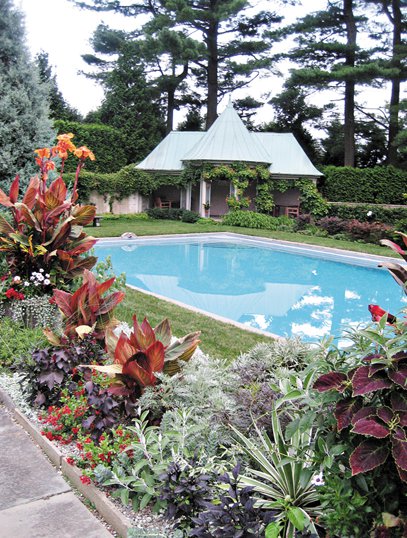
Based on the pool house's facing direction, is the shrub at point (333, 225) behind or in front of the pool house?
in front

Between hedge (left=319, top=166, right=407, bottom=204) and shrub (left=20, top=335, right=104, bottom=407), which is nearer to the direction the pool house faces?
the shrub

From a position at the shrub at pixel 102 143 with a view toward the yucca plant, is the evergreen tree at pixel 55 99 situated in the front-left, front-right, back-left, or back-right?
back-right

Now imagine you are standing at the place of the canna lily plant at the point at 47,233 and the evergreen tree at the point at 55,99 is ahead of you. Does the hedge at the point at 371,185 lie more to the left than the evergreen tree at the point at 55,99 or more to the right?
right

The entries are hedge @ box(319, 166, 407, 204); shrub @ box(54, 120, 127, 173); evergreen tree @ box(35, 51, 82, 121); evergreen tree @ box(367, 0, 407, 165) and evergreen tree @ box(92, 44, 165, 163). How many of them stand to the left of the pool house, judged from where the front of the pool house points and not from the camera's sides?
2

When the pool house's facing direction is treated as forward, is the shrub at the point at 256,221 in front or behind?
in front

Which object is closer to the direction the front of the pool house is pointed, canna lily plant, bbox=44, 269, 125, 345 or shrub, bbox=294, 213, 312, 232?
the canna lily plant

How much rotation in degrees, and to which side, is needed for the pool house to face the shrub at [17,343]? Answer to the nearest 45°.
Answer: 0° — it already faces it

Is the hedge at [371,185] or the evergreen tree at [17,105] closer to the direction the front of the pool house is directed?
the evergreen tree

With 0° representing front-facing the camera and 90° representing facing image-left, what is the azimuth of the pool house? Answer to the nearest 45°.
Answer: approximately 0°

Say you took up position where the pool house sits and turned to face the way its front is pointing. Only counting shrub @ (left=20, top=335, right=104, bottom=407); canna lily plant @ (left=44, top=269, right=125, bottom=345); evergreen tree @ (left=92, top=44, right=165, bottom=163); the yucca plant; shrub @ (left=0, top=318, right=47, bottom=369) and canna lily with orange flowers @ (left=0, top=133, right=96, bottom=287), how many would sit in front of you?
5

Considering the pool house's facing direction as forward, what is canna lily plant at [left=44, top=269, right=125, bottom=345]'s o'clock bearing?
The canna lily plant is roughly at 12 o'clock from the pool house.
